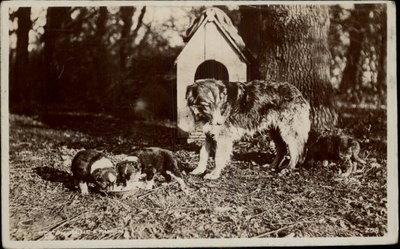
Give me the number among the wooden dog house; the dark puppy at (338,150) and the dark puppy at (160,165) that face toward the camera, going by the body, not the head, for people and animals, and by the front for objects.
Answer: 1

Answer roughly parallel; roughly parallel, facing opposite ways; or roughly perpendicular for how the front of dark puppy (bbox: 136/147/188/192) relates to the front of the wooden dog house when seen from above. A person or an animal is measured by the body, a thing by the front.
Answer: roughly perpendicular

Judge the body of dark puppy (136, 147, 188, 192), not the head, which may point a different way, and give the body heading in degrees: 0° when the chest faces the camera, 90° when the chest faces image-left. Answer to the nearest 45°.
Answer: approximately 90°

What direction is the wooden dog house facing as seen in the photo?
toward the camera

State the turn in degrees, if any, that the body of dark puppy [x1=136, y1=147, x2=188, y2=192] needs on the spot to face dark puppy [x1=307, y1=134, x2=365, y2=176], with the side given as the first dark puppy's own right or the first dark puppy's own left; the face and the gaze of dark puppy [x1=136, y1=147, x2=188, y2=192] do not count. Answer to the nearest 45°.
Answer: approximately 180°

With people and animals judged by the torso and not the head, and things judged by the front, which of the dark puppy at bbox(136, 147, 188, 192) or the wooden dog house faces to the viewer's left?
the dark puppy

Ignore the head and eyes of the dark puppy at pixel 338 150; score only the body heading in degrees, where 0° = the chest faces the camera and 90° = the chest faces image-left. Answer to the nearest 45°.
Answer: approximately 90°

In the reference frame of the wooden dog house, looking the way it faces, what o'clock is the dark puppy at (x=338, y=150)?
The dark puppy is roughly at 9 o'clock from the wooden dog house.

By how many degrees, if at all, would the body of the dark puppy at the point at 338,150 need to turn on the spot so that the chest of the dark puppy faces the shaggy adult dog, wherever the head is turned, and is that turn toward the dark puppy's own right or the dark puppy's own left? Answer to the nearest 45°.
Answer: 0° — it already faces it

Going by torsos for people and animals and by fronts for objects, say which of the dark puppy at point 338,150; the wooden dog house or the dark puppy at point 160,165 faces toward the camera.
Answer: the wooden dog house
